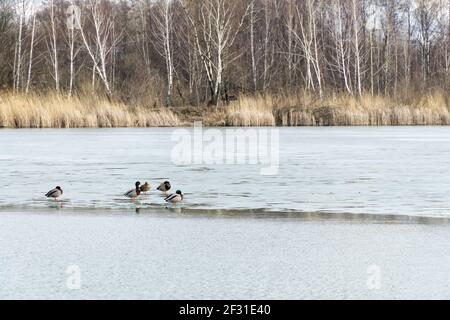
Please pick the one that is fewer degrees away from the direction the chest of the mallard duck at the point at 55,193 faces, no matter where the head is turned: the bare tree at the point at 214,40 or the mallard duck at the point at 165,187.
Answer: the mallard duck

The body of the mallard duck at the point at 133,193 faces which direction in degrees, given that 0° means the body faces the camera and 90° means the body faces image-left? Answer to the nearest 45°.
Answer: approximately 270°

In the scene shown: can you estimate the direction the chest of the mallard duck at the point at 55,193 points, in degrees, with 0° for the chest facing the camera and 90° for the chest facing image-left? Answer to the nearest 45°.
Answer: approximately 270°

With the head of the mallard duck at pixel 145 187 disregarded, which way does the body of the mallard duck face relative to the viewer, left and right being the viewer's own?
facing to the right of the viewer

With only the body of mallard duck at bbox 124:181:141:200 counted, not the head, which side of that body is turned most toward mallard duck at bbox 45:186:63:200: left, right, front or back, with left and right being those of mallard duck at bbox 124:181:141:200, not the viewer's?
back

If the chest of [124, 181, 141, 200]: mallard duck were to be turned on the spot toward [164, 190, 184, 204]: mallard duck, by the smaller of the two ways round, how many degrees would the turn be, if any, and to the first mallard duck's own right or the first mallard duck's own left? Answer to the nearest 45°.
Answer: approximately 45° to the first mallard duck's own right
